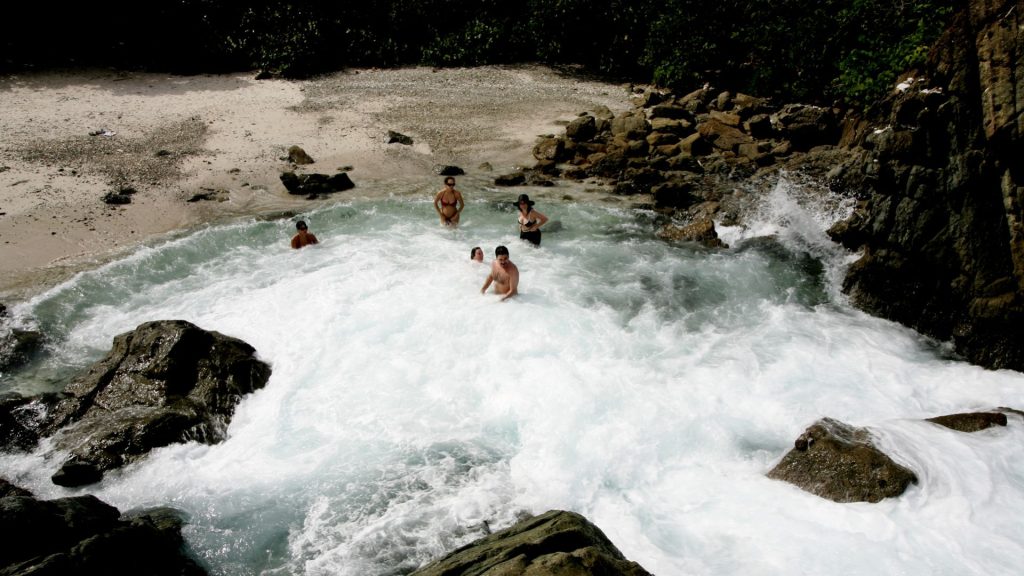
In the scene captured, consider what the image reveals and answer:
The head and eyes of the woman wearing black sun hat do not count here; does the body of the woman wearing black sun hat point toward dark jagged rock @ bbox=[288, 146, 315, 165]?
no

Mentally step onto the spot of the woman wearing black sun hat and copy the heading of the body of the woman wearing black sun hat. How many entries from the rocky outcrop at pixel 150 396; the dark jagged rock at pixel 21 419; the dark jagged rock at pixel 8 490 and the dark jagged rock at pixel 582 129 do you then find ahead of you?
3

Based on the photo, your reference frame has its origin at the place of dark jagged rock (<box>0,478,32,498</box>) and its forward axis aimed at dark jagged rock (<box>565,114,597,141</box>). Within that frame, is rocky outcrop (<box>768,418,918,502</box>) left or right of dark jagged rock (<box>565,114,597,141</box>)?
right

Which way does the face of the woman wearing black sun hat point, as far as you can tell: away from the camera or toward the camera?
toward the camera

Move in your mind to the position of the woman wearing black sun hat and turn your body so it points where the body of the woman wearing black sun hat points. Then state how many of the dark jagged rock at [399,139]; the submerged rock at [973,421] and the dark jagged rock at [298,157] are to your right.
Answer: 2

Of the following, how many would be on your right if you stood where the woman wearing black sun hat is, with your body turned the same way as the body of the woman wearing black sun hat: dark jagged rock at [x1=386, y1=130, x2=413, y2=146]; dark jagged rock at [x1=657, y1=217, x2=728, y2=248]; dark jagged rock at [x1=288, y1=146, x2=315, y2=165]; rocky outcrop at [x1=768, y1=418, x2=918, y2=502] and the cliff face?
2

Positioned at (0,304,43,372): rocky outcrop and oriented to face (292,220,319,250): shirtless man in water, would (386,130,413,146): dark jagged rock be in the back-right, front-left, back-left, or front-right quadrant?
front-left

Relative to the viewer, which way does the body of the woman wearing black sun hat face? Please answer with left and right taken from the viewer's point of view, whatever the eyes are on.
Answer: facing the viewer and to the left of the viewer

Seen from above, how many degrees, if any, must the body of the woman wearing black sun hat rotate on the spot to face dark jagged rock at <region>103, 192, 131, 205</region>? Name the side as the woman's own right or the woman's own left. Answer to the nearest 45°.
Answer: approximately 45° to the woman's own right

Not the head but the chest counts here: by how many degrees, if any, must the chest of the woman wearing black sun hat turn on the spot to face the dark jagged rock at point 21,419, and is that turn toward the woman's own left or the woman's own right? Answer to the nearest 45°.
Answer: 0° — they already face it

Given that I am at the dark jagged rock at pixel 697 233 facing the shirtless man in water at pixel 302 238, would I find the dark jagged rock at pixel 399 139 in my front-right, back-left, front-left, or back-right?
front-right

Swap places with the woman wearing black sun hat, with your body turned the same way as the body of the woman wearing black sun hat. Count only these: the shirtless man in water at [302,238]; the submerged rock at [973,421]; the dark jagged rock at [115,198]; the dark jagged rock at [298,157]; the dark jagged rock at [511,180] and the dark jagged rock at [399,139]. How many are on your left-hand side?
1

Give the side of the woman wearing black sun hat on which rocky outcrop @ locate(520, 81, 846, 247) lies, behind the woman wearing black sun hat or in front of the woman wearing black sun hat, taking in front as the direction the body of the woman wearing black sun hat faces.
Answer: behind

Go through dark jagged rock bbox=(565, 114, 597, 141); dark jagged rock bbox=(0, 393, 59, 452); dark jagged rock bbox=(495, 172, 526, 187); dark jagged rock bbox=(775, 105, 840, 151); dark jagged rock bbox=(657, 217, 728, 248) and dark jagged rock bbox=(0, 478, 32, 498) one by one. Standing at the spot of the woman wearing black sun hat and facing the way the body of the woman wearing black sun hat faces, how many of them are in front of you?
2

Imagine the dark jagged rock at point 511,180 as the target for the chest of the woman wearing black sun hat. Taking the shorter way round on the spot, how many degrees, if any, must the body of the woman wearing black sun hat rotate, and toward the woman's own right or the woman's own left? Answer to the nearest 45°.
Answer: approximately 135° to the woman's own right

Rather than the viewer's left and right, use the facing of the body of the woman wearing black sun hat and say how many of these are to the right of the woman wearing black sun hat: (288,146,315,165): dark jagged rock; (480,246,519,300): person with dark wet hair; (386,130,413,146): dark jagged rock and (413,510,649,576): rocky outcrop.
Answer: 2

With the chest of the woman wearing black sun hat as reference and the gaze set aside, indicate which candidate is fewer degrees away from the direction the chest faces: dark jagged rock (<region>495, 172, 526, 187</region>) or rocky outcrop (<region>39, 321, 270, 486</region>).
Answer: the rocky outcrop

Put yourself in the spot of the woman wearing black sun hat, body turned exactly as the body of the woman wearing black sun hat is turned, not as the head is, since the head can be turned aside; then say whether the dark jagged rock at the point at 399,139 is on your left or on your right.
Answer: on your right

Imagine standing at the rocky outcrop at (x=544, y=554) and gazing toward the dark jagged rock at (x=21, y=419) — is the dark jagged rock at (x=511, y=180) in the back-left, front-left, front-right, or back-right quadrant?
front-right
